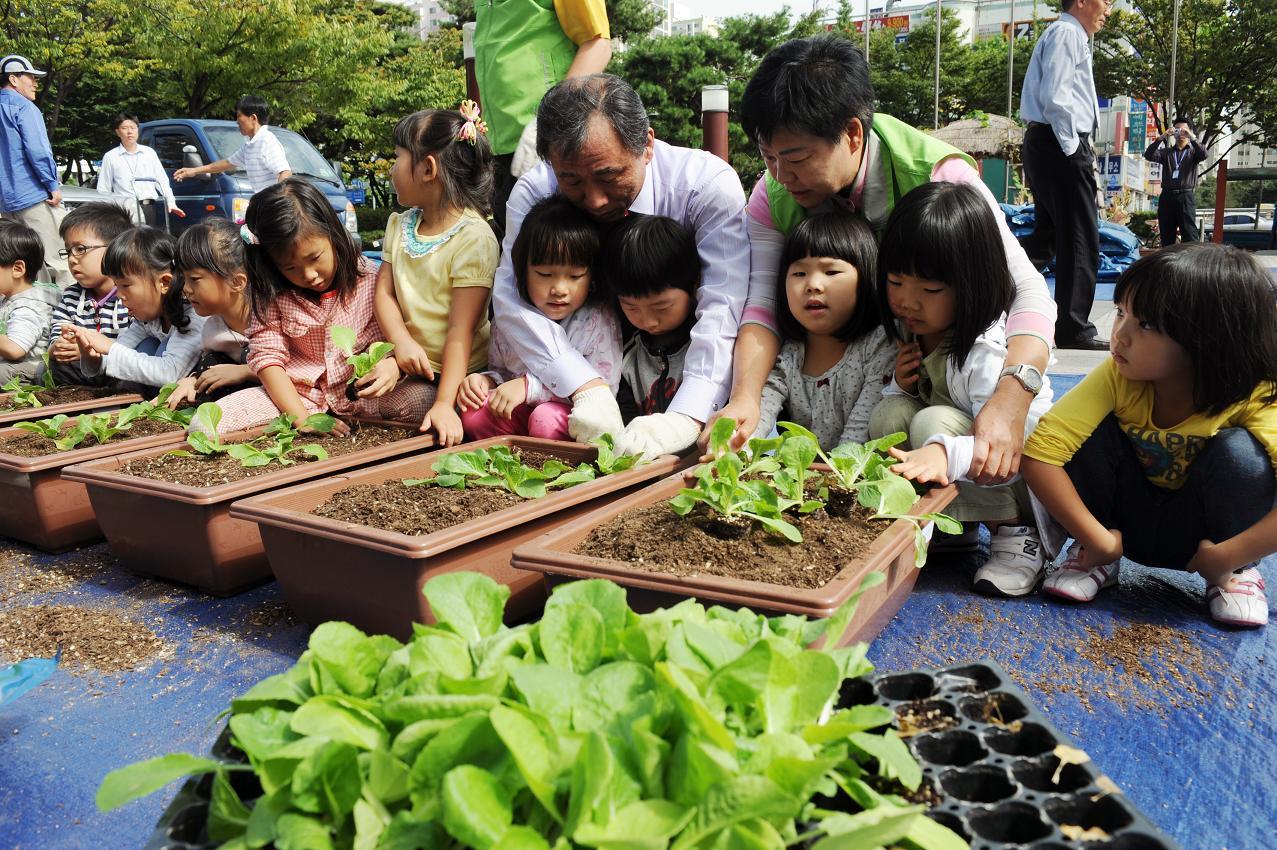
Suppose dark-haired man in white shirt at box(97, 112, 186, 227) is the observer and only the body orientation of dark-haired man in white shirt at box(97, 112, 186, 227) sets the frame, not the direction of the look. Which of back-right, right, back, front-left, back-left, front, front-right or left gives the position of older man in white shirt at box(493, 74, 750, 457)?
front

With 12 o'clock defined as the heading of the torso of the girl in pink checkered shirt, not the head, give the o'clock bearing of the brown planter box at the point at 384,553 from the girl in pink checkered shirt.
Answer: The brown planter box is roughly at 12 o'clock from the girl in pink checkered shirt.

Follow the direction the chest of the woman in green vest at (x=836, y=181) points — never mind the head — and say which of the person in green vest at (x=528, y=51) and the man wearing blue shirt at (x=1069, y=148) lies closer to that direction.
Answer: the person in green vest

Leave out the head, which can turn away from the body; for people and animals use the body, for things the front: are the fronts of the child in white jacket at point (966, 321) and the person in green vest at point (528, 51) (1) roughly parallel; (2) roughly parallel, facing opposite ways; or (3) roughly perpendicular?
roughly parallel

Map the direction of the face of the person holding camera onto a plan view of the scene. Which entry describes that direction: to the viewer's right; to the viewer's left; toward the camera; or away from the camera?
toward the camera

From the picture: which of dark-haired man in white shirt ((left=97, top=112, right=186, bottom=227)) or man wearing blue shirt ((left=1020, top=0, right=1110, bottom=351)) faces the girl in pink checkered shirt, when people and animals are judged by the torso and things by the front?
the dark-haired man in white shirt

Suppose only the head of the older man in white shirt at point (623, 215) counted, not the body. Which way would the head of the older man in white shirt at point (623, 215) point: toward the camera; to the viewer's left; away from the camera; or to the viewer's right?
toward the camera

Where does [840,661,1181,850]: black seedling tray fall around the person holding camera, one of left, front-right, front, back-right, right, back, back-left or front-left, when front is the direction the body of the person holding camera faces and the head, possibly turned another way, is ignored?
front

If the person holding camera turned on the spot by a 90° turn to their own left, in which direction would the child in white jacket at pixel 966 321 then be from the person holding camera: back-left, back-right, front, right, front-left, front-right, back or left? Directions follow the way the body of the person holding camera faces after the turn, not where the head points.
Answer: right

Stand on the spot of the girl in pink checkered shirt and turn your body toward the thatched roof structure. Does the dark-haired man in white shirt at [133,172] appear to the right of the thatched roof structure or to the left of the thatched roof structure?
left

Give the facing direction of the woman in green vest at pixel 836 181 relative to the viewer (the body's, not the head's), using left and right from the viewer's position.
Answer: facing the viewer and to the left of the viewer

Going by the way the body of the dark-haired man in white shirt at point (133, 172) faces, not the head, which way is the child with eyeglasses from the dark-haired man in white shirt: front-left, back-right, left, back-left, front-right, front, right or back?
front

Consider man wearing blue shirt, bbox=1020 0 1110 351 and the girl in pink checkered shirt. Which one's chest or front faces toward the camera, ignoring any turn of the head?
the girl in pink checkered shirt

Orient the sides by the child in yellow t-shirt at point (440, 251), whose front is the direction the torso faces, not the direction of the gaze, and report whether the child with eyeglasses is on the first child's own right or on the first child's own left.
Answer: on the first child's own right

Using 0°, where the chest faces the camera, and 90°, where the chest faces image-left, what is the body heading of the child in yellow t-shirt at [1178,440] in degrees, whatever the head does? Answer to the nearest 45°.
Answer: approximately 45°

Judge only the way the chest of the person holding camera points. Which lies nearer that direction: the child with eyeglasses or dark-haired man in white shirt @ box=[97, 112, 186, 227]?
the child with eyeglasses

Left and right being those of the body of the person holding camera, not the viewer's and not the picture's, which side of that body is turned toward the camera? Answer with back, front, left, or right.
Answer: front

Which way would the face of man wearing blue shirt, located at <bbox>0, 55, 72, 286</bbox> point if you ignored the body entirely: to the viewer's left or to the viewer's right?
to the viewer's right

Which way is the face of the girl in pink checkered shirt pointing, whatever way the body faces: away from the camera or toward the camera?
toward the camera
